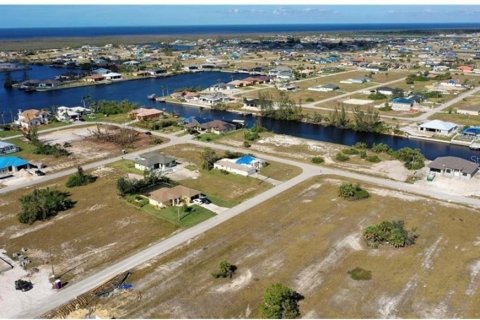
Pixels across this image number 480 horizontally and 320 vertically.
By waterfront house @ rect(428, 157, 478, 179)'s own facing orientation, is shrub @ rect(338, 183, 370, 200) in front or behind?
in front

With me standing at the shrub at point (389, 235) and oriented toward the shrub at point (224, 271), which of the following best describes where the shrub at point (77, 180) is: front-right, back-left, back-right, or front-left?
front-right

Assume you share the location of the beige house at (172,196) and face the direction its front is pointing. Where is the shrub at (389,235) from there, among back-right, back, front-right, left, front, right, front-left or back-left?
front

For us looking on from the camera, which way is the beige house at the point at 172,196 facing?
facing the viewer and to the right of the viewer

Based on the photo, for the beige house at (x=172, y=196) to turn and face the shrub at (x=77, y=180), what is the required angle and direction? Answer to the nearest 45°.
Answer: approximately 180°

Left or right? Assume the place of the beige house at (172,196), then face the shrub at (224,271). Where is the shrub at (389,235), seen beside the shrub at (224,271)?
left

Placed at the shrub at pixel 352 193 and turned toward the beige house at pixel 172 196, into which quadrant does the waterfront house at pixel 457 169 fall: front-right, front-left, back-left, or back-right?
back-right

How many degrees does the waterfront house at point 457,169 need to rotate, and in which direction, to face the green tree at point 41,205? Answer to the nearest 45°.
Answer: approximately 45° to its right

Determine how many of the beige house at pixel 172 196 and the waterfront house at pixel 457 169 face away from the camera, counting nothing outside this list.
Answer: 0

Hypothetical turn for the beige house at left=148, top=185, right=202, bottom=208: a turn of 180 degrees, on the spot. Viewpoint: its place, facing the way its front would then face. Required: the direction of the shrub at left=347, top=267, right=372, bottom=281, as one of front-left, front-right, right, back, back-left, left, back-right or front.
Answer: back

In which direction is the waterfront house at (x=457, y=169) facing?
toward the camera

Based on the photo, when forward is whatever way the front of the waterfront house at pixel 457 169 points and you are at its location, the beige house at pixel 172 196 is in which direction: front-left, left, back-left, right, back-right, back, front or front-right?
front-right

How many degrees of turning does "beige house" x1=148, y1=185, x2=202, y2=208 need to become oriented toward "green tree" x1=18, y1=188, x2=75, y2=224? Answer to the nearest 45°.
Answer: approximately 135° to its right

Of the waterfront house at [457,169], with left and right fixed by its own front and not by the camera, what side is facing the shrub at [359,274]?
front
